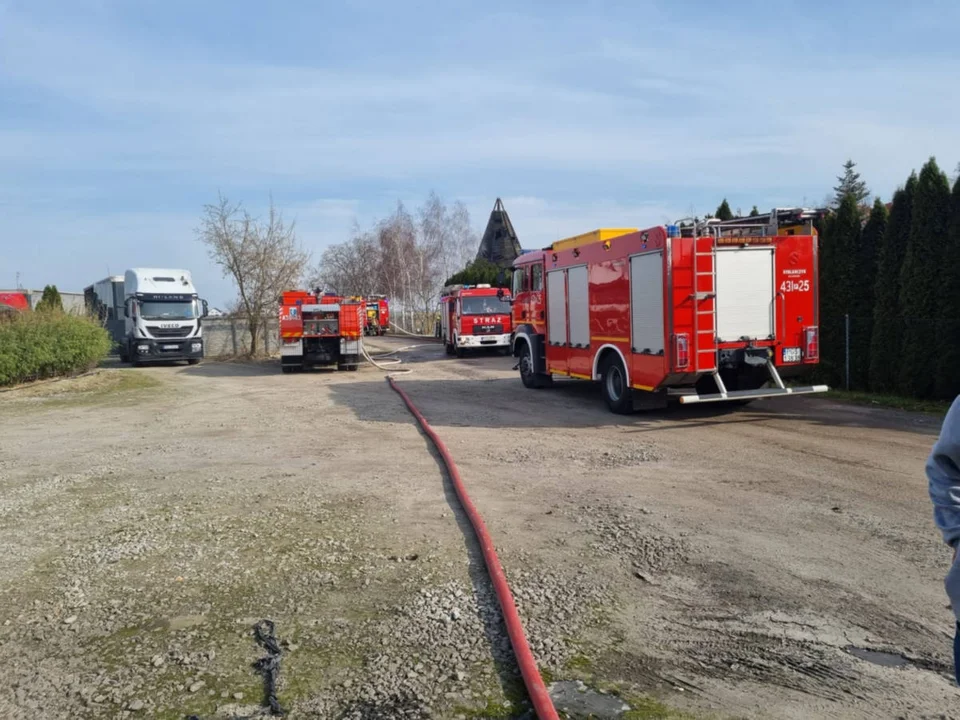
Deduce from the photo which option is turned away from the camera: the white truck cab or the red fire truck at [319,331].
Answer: the red fire truck

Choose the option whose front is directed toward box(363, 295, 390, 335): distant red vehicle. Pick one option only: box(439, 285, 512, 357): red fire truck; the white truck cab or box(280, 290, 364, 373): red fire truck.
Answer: box(280, 290, 364, 373): red fire truck

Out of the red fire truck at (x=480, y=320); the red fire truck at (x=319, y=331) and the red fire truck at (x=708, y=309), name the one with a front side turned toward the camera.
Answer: the red fire truck at (x=480, y=320)

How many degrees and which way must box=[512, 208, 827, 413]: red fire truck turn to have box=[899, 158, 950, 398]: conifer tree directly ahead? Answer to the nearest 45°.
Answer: approximately 90° to its right

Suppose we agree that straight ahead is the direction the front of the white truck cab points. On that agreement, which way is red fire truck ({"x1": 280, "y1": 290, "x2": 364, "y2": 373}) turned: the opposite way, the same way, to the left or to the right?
the opposite way

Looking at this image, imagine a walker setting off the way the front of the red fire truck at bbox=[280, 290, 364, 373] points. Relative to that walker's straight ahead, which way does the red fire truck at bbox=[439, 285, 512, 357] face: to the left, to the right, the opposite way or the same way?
the opposite way

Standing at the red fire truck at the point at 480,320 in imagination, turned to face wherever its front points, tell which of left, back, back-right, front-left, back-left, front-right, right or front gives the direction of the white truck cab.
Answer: right

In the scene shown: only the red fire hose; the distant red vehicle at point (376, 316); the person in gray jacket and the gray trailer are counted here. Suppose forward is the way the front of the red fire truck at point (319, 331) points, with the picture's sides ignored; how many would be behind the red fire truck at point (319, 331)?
2

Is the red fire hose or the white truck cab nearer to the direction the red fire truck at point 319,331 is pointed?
the white truck cab

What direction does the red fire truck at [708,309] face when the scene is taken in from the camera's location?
facing away from the viewer and to the left of the viewer

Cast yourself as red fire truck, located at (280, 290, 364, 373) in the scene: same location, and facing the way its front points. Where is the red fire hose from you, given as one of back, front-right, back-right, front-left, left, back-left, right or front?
back

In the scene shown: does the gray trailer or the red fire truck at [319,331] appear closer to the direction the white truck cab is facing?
the red fire truck

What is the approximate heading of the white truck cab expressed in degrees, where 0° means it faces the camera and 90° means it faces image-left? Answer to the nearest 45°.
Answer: approximately 0°

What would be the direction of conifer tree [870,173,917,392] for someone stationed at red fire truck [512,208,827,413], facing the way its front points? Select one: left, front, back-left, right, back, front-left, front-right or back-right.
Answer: right

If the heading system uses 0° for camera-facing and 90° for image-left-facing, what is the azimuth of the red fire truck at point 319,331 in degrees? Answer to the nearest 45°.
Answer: approximately 180°
